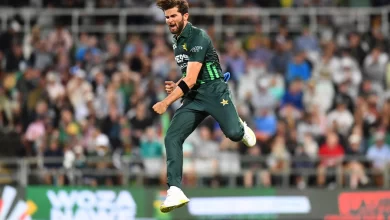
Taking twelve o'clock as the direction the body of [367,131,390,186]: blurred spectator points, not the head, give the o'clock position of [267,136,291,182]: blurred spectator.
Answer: [267,136,291,182]: blurred spectator is roughly at 2 o'clock from [367,131,390,186]: blurred spectator.

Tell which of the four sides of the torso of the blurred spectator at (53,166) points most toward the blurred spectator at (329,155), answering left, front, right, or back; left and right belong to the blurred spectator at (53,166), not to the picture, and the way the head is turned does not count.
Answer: left

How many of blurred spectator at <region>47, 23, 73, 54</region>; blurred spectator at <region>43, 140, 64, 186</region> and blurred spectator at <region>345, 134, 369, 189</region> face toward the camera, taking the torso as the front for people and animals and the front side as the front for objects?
3

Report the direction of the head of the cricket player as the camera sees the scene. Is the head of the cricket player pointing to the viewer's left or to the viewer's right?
to the viewer's left

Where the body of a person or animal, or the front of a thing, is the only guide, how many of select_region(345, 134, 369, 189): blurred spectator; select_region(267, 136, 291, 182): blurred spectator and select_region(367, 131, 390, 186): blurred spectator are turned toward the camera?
3

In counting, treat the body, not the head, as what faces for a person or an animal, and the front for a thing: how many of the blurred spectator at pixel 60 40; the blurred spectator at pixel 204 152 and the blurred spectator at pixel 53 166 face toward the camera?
3

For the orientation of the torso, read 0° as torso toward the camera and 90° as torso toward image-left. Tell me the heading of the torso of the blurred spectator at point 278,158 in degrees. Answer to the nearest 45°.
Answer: approximately 0°

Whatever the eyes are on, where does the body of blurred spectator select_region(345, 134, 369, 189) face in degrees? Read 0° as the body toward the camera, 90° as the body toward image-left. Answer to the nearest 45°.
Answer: approximately 0°
